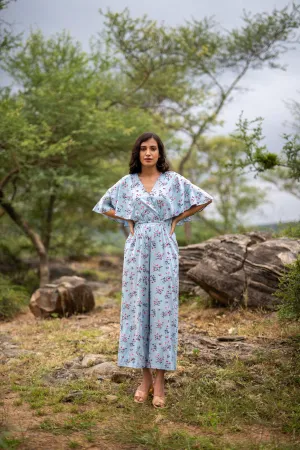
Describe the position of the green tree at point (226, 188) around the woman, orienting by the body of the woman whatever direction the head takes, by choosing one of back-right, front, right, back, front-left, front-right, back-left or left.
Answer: back

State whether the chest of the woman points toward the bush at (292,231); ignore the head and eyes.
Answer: no

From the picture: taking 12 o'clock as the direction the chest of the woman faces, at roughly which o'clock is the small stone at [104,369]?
The small stone is roughly at 5 o'clock from the woman.

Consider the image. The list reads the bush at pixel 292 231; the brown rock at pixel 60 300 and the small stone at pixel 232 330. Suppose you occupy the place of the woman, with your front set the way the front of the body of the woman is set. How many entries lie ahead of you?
0

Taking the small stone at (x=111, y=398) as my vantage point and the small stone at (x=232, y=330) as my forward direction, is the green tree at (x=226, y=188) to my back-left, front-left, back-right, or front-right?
front-left

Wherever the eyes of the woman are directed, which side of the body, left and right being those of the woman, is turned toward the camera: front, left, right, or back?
front

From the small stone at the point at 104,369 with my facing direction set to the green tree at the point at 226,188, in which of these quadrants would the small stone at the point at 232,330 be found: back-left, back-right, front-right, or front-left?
front-right

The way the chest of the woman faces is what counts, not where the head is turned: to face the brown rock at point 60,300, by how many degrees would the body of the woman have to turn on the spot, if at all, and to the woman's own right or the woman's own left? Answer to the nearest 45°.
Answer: approximately 180°

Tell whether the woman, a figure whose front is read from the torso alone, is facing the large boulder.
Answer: no

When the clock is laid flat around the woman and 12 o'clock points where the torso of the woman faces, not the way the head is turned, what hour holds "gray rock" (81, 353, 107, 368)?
The gray rock is roughly at 5 o'clock from the woman.

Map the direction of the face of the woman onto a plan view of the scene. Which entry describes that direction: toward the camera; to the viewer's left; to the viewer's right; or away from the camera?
toward the camera
